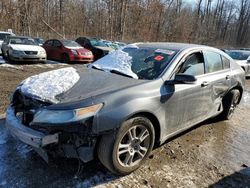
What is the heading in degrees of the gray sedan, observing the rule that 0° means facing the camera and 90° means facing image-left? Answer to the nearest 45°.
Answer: approximately 45°

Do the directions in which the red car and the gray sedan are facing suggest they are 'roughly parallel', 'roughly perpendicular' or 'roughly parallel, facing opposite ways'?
roughly perpendicular

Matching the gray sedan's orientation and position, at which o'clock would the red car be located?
The red car is roughly at 4 o'clock from the gray sedan.

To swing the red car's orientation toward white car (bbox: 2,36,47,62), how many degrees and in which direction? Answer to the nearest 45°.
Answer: approximately 90° to its right

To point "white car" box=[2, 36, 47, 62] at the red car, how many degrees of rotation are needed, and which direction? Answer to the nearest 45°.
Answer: approximately 90° to its left

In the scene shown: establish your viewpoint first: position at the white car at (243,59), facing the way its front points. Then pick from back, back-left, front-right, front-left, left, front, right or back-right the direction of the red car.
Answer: front-right

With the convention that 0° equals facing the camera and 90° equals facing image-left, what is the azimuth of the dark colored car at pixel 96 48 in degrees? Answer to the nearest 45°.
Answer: approximately 315°

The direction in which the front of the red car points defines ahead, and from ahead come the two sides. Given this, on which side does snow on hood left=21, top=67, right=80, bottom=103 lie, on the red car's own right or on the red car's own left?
on the red car's own right
